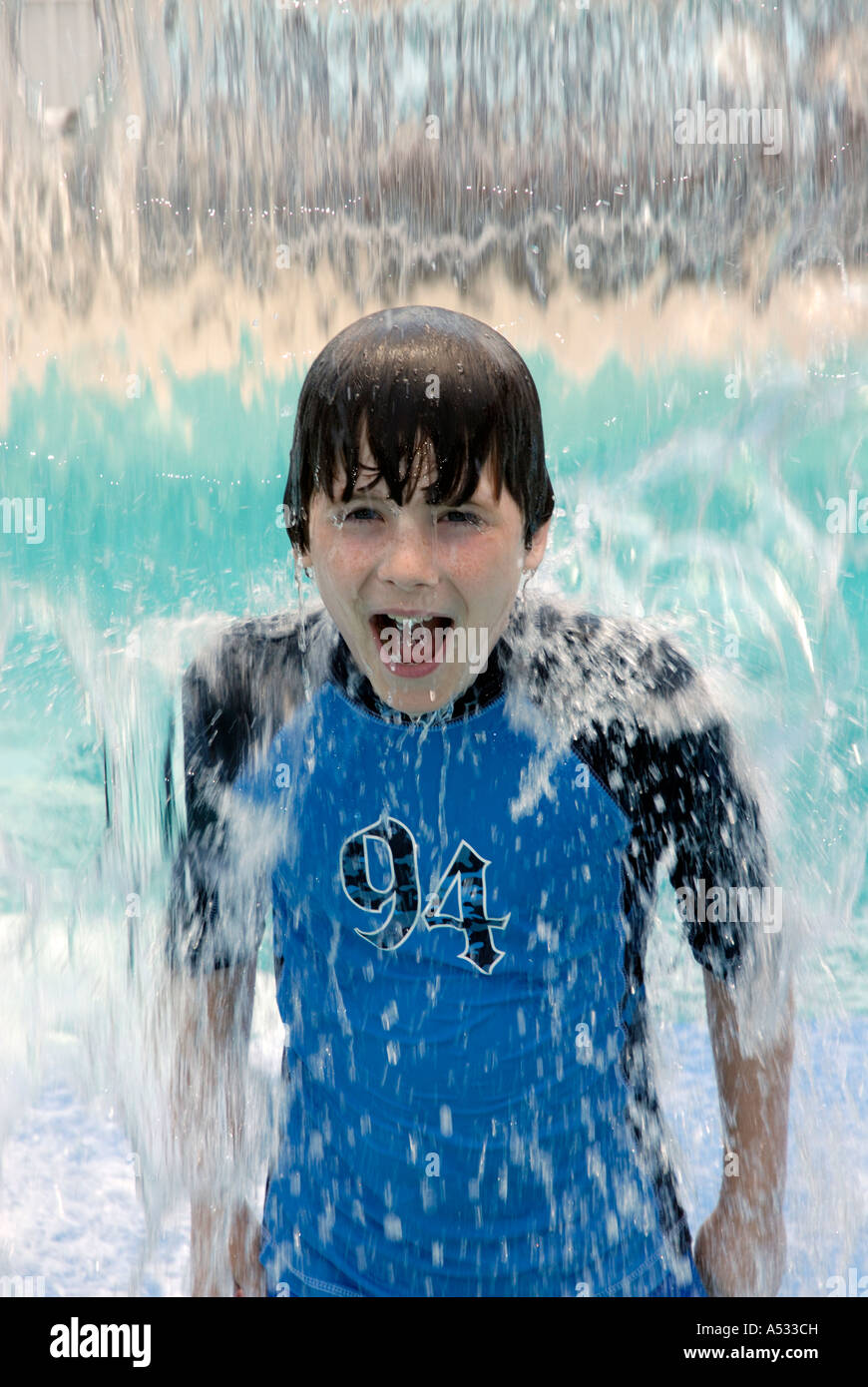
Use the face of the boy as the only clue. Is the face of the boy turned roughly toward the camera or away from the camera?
toward the camera

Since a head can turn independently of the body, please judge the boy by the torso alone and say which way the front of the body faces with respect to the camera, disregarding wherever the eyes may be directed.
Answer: toward the camera
